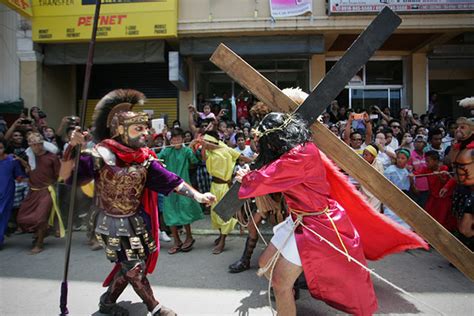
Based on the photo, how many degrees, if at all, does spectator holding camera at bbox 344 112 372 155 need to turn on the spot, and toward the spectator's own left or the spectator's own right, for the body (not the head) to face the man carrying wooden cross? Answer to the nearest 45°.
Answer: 0° — they already face them

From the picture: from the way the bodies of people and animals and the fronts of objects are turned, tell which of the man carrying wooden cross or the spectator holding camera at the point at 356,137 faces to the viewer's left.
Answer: the man carrying wooden cross

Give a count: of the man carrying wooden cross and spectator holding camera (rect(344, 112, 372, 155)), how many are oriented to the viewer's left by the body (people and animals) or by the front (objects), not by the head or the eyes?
1

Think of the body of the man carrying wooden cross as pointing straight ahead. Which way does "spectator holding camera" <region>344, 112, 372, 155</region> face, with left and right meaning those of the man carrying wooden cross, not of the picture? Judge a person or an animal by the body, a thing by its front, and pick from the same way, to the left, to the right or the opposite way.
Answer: to the left

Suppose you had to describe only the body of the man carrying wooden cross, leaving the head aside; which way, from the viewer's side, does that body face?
to the viewer's left

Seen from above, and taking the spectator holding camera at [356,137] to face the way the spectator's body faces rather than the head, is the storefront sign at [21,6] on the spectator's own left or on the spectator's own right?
on the spectator's own right

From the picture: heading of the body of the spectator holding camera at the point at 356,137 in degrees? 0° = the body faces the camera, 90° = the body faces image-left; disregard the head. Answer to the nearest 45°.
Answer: approximately 0°

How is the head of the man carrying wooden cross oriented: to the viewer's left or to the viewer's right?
to the viewer's left
